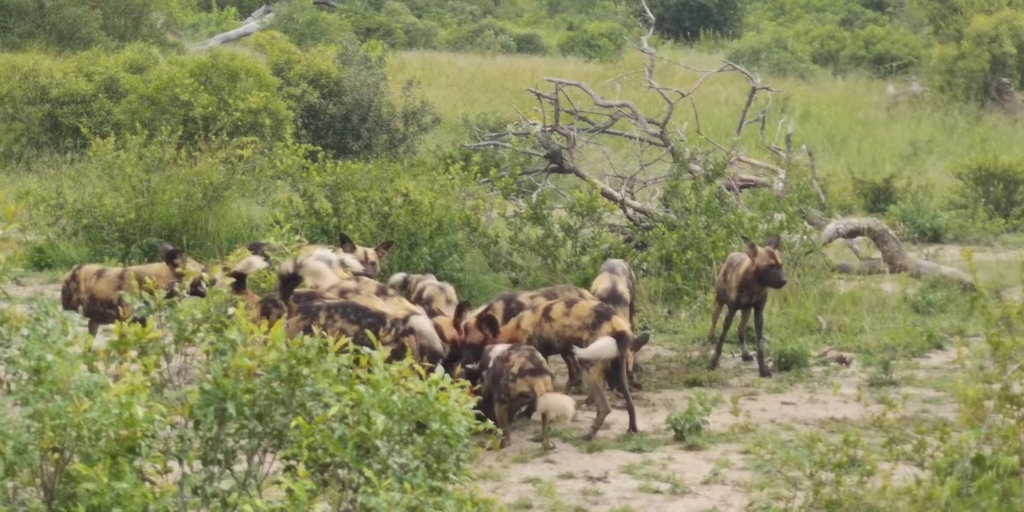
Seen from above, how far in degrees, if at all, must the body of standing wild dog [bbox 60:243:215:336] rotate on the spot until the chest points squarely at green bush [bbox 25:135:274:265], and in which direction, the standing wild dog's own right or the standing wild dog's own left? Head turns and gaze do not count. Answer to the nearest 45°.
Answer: approximately 90° to the standing wild dog's own left

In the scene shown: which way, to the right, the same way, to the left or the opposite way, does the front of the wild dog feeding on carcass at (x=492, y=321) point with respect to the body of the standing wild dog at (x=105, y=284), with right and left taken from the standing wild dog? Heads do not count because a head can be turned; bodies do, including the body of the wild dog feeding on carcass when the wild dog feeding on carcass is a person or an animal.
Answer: the opposite way

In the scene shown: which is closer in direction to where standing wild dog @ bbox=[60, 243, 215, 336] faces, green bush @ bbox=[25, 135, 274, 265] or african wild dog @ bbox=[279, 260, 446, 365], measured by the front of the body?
the african wild dog

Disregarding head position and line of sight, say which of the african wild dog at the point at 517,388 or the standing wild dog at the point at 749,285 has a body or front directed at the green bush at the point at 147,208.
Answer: the african wild dog

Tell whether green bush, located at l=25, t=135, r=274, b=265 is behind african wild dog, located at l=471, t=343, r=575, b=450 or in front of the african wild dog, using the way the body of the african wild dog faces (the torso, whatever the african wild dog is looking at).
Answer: in front

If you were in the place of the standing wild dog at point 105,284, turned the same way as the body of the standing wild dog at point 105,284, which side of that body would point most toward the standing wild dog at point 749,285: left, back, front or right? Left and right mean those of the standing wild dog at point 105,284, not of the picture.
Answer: front

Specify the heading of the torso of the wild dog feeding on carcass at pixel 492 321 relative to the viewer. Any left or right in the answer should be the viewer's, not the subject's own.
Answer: facing to the left of the viewer

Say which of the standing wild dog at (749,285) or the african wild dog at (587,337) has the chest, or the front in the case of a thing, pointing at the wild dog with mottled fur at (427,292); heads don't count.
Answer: the african wild dog
